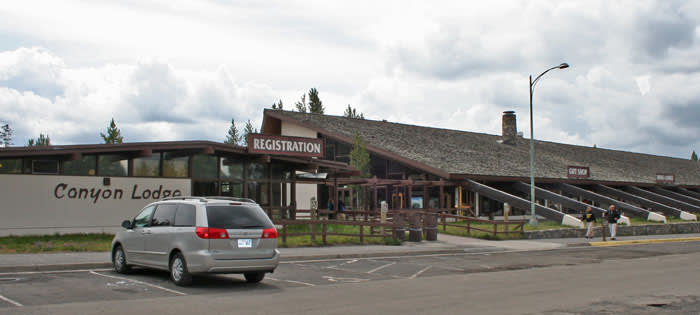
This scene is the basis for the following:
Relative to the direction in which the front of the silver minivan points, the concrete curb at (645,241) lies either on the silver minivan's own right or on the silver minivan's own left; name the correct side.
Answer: on the silver minivan's own right

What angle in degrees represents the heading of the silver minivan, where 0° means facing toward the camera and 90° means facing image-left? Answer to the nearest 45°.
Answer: approximately 135°

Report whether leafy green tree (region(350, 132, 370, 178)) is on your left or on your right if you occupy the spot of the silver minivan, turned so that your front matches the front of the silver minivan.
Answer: on your right

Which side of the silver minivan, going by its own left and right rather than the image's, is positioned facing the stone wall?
right
